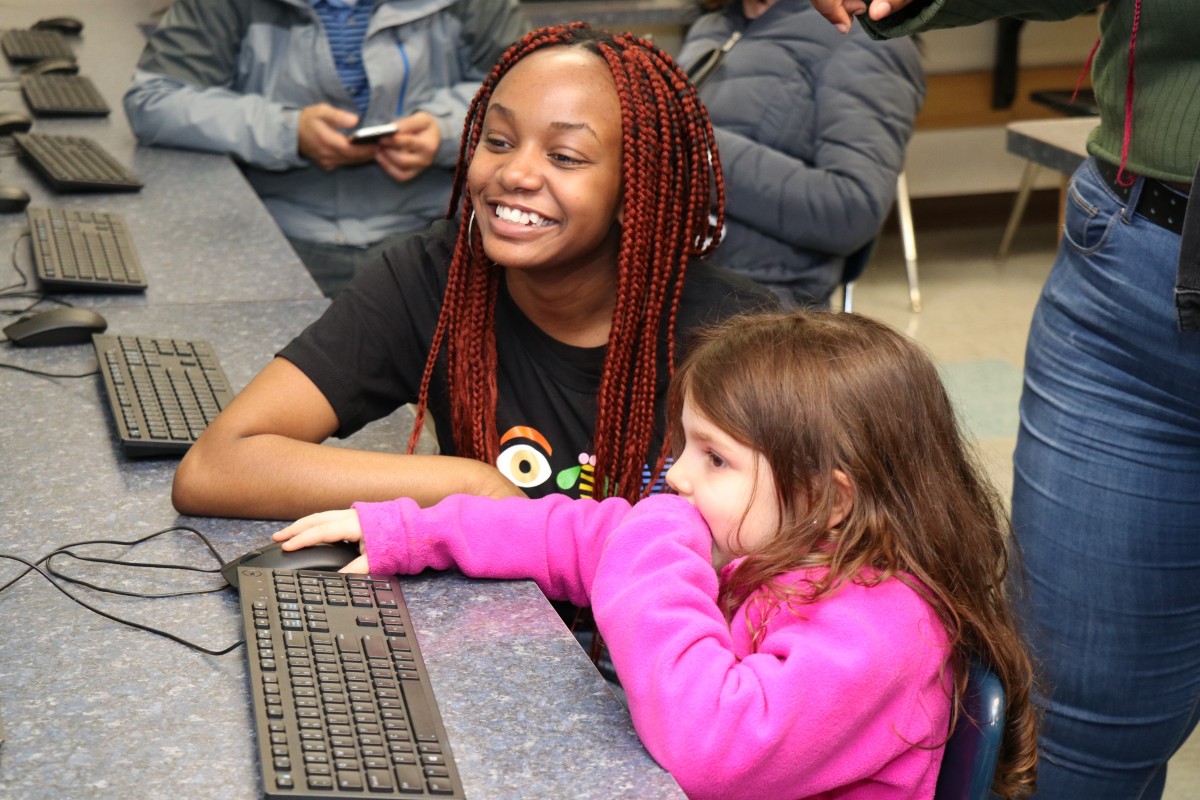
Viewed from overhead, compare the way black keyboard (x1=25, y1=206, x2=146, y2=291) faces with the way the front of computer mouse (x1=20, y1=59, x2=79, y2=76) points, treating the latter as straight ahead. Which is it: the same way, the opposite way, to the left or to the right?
the opposite way

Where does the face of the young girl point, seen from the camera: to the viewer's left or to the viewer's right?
to the viewer's left

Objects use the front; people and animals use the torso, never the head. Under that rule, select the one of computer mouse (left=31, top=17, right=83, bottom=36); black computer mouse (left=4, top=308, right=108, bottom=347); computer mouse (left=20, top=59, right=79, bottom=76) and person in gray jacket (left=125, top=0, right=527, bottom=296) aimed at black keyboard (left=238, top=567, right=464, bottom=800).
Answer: the person in gray jacket

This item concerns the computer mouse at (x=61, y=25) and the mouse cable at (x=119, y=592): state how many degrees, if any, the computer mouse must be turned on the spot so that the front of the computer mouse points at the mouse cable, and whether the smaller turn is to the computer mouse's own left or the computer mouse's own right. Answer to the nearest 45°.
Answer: approximately 90° to the computer mouse's own left

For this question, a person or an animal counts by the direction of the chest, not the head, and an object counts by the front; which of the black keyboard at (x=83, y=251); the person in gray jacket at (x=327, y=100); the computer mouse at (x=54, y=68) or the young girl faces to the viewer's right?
the black keyboard

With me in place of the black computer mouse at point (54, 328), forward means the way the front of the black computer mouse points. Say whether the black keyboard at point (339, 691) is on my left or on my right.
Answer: on my left

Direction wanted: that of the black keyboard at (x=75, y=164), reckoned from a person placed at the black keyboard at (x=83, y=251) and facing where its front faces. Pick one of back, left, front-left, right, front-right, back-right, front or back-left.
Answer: left

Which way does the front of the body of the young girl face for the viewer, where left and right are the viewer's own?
facing to the left of the viewer

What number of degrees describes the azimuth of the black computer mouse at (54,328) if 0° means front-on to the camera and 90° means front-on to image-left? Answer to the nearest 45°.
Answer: approximately 90°

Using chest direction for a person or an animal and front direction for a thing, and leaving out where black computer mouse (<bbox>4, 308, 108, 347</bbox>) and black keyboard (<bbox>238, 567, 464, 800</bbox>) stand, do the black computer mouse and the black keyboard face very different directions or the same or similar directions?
very different directions

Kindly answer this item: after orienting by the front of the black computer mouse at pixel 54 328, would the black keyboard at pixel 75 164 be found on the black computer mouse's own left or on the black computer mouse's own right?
on the black computer mouse's own right

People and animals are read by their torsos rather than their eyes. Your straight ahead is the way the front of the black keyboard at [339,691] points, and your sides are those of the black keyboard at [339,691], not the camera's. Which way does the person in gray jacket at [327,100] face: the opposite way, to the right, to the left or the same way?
to the right

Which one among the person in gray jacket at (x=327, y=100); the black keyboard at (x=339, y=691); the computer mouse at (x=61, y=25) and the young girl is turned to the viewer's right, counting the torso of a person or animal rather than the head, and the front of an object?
the black keyboard

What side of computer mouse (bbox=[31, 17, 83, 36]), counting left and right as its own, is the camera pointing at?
left

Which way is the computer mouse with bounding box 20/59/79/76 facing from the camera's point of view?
to the viewer's left

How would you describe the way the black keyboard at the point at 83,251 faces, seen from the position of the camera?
facing to the right of the viewer

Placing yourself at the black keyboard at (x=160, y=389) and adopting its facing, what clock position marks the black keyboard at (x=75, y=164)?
the black keyboard at (x=75, y=164) is roughly at 9 o'clock from the black keyboard at (x=160, y=389).
